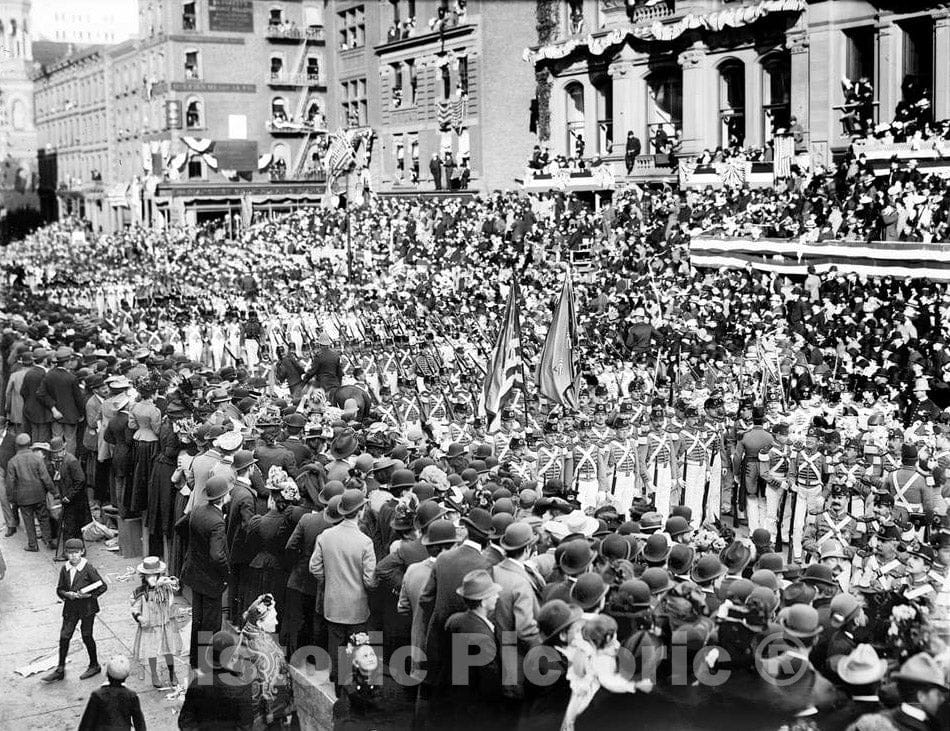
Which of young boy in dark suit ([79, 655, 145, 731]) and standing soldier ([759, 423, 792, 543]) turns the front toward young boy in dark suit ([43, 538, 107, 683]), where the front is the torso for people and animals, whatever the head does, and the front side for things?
young boy in dark suit ([79, 655, 145, 731])

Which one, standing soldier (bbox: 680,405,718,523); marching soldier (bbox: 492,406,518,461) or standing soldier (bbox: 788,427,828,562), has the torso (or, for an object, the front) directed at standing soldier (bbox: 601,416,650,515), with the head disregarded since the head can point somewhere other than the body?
marching soldier (bbox: 492,406,518,461)

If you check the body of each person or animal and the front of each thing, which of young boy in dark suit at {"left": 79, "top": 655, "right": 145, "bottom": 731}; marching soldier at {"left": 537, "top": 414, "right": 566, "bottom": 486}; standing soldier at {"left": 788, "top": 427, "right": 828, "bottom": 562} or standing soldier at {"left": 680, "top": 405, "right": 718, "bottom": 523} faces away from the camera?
the young boy in dark suit

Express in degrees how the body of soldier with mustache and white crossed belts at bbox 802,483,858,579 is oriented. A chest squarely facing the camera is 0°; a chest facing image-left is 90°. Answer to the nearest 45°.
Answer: approximately 0°

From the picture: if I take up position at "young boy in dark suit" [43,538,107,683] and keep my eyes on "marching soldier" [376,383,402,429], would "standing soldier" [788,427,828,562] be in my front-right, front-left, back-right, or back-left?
front-right

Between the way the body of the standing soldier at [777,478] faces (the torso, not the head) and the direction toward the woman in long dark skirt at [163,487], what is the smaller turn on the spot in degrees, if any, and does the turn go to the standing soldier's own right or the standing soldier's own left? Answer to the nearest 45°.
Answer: approximately 135° to the standing soldier's own right

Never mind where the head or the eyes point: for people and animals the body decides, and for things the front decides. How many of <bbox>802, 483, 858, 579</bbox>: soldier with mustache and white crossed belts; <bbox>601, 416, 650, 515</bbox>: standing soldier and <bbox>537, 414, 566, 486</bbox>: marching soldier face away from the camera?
0

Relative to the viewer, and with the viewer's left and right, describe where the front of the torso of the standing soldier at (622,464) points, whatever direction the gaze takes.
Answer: facing the viewer and to the right of the viewer

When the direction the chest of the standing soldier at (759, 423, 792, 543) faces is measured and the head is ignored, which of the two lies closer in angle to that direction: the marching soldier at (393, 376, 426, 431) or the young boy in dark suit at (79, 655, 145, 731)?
the young boy in dark suit

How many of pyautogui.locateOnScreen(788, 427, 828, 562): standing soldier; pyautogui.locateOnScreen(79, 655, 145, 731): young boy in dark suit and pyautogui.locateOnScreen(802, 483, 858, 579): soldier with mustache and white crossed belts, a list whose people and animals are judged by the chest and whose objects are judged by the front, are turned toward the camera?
2

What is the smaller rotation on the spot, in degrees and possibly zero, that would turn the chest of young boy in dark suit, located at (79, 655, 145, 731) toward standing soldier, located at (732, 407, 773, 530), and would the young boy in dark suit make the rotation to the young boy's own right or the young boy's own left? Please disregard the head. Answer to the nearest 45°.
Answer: approximately 45° to the young boy's own right

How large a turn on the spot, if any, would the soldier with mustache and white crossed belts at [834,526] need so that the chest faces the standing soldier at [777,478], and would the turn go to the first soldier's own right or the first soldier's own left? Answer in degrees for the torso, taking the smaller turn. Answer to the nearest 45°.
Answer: approximately 180°

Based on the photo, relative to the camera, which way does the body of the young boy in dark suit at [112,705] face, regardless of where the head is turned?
away from the camera
